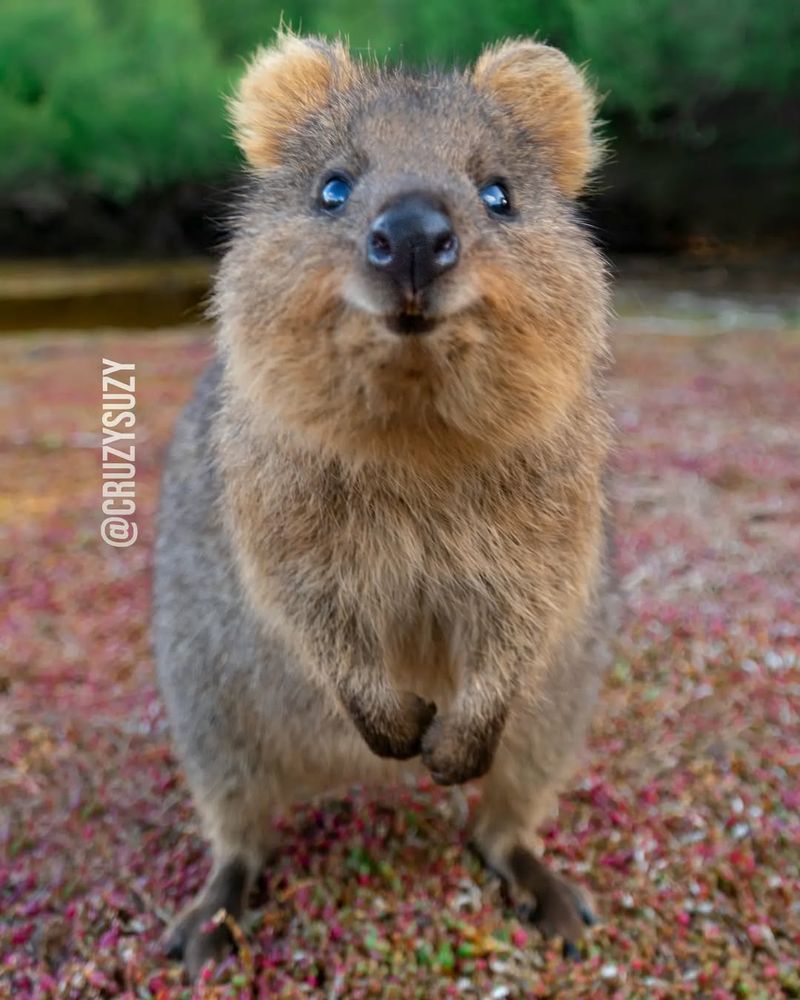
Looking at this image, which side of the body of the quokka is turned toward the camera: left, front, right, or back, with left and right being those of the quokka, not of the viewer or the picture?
front
